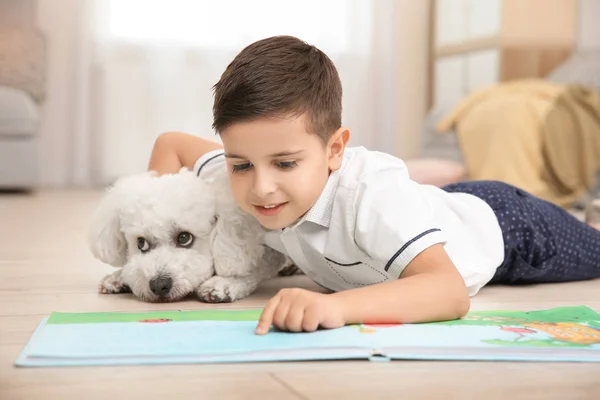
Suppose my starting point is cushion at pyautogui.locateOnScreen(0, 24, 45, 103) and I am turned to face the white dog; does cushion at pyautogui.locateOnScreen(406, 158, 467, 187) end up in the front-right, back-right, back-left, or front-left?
front-left

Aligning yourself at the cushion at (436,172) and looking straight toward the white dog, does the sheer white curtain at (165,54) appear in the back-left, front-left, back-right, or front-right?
back-right

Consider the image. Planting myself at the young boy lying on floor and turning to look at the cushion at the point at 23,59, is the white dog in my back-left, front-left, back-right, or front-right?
front-left

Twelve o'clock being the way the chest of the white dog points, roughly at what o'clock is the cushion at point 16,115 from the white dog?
The cushion is roughly at 4 o'clock from the white dog.

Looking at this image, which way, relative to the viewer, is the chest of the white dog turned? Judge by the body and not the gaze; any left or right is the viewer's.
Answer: facing the viewer and to the left of the viewer

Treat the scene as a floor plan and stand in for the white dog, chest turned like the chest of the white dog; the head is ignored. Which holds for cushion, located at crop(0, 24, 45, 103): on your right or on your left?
on your right

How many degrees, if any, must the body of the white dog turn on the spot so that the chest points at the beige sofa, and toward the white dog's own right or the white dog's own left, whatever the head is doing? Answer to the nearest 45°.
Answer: approximately 135° to the white dog's own right

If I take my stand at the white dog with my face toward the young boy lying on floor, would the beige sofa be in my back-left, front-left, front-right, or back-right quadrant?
back-left

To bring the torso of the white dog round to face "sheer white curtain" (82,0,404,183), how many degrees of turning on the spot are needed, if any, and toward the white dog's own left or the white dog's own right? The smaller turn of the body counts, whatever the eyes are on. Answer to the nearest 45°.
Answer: approximately 135° to the white dog's own right
